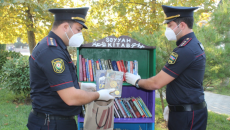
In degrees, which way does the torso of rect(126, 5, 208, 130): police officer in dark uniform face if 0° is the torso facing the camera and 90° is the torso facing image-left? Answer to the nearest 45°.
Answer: approximately 90°

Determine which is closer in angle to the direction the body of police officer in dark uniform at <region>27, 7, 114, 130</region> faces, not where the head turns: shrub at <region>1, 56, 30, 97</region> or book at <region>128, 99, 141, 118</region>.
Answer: the book

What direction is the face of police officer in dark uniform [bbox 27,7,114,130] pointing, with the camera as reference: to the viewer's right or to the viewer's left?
to the viewer's right

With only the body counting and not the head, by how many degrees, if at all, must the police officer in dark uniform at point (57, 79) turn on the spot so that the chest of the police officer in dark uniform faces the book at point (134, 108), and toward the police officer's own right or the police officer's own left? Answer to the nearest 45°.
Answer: approximately 45° to the police officer's own left

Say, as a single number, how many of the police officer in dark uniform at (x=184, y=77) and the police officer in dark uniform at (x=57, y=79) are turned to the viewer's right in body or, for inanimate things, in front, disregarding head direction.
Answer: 1

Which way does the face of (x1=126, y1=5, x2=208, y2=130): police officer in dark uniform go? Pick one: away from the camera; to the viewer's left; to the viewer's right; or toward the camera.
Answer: to the viewer's left

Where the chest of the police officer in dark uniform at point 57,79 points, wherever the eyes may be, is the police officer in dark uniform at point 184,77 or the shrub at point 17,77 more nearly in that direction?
the police officer in dark uniform

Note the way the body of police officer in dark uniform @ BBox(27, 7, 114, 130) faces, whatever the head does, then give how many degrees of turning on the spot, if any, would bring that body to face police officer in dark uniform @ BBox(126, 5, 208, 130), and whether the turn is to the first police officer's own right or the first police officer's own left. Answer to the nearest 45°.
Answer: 0° — they already face them

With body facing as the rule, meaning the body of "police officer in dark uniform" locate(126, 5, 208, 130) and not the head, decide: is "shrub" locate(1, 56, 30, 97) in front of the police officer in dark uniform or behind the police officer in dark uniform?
in front

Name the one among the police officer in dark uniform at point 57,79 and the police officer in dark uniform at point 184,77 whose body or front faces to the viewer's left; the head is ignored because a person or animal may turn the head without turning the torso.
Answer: the police officer in dark uniform at point 184,77

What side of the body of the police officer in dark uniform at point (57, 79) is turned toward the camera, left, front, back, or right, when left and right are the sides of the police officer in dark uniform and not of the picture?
right

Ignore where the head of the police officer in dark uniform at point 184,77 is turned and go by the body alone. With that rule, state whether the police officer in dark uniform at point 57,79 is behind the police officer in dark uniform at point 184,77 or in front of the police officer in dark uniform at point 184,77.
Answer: in front
